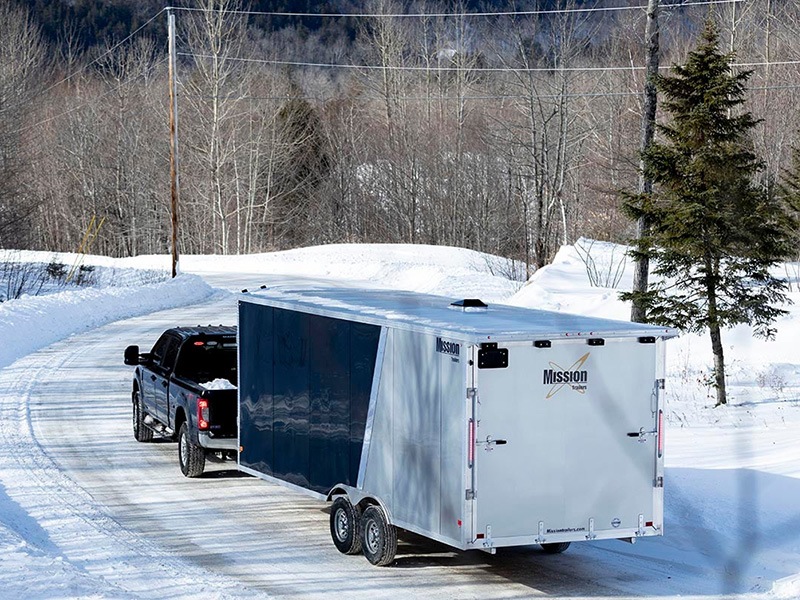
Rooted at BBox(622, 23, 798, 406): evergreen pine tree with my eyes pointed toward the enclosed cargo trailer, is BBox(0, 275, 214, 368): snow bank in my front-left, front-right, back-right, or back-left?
back-right

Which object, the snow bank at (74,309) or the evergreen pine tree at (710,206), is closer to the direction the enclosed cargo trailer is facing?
the snow bank

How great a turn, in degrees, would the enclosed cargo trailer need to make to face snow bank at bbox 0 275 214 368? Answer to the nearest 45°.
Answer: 0° — it already faces it

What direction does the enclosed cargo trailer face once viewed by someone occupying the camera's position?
facing away from the viewer and to the left of the viewer

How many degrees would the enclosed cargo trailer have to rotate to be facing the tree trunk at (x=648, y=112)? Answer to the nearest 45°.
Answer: approximately 45° to its right

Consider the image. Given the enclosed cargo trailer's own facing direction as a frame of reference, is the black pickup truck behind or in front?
in front

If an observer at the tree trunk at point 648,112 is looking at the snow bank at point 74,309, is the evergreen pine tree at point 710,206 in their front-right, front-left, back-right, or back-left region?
back-left

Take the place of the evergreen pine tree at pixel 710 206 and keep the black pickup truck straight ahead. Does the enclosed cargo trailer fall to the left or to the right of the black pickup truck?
left
